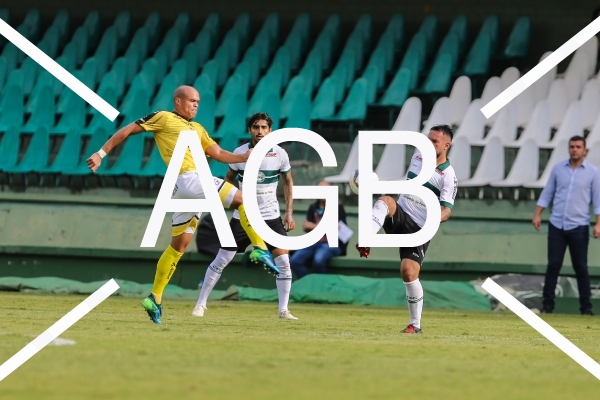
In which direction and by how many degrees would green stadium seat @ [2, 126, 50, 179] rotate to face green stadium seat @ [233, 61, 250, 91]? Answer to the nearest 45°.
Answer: approximately 135° to its left

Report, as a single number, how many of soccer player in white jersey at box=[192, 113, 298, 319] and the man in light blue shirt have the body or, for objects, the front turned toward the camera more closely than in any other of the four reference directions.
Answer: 2

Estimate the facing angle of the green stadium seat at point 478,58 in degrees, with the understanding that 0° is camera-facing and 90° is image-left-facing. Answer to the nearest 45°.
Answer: approximately 45°

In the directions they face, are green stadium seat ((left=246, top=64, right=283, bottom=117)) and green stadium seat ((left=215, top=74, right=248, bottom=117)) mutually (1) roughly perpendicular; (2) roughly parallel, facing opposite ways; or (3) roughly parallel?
roughly parallel

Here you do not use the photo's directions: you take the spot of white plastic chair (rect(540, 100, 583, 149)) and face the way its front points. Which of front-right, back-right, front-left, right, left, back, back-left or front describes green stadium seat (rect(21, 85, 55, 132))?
front-right

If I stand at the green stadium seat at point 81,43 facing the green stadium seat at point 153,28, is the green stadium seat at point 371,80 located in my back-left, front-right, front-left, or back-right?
front-right

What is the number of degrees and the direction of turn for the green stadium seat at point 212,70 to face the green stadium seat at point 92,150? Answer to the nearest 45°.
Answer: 0° — it already faces it

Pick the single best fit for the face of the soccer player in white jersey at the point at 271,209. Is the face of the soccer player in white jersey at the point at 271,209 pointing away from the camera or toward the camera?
toward the camera

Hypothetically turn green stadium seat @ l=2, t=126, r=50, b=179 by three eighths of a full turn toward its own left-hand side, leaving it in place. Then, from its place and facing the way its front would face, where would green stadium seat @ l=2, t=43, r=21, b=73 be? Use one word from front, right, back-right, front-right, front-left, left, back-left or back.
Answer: left

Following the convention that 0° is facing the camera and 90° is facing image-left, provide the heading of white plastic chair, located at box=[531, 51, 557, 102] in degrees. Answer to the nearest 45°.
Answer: approximately 45°

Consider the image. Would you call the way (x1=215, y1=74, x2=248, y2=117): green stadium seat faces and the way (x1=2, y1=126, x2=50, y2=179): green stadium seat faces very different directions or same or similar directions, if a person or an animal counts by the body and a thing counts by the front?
same or similar directions

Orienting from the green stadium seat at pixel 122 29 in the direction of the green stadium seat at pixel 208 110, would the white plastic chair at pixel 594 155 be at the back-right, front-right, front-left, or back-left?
front-left

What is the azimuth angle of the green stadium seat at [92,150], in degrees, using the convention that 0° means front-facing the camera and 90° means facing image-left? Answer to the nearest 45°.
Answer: approximately 45°

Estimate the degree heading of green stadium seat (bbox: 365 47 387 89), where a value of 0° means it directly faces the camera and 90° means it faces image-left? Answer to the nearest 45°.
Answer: approximately 45°

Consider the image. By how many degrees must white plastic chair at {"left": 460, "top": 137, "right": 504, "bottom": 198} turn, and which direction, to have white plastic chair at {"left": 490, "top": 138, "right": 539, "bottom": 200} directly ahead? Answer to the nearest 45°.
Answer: approximately 135° to its left

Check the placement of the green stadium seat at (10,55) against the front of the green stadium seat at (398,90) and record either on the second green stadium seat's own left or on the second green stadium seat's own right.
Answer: on the second green stadium seat's own right

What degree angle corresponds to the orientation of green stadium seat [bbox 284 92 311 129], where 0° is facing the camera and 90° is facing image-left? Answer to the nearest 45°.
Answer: approximately 45°
